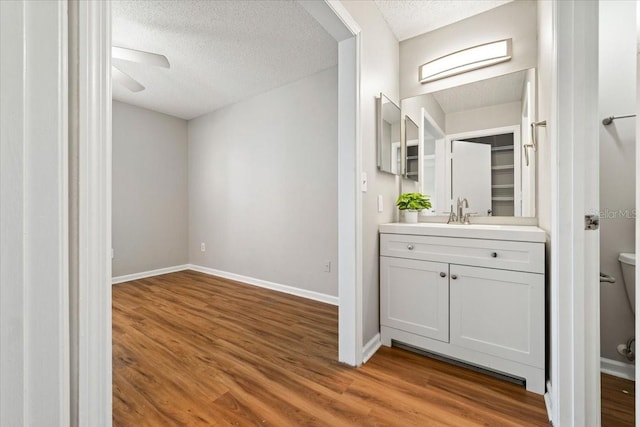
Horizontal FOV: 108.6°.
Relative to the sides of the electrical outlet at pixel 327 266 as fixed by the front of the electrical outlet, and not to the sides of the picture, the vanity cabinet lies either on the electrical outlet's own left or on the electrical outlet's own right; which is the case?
on the electrical outlet's own left

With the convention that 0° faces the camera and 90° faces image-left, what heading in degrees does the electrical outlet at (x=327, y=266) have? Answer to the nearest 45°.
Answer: approximately 45°

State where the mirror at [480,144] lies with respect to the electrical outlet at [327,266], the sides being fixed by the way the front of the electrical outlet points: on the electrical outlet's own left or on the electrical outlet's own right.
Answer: on the electrical outlet's own left
